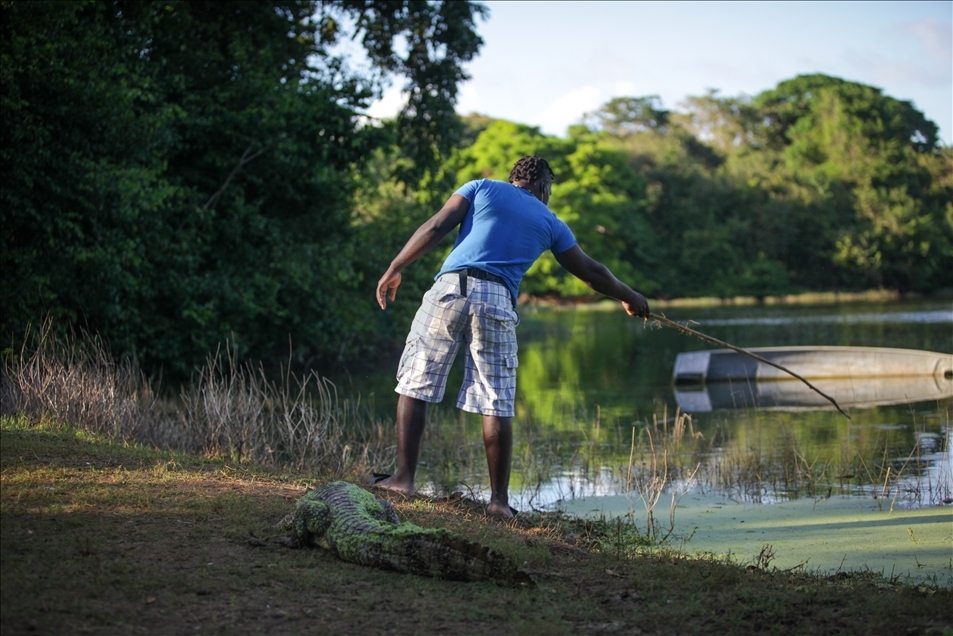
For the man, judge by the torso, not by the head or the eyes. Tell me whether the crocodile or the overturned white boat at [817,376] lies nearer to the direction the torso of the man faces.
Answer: the overturned white boat

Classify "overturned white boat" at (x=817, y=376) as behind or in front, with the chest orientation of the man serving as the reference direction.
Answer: in front

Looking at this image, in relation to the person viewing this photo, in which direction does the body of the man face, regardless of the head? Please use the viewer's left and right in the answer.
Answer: facing away from the viewer

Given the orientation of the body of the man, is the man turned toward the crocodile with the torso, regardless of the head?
no
